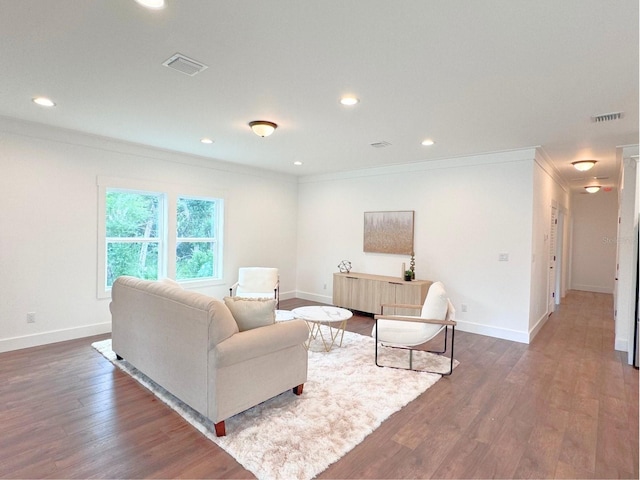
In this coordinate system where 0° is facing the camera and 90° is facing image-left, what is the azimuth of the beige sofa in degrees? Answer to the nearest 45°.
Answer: approximately 225°

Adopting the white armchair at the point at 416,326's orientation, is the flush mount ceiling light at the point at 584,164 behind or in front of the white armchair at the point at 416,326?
behind

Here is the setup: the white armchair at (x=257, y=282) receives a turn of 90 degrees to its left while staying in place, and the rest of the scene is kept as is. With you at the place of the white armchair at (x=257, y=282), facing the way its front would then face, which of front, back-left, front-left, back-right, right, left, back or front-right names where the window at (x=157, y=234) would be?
back

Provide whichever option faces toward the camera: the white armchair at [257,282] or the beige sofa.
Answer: the white armchair

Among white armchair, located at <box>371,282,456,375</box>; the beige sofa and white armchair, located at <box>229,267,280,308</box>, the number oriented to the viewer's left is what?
1

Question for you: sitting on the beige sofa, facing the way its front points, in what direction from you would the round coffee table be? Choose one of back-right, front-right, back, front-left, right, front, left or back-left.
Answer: front

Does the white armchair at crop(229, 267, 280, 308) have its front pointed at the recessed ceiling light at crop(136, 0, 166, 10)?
yes

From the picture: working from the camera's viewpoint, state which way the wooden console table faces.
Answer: facing the viewer and to the left of the viewer

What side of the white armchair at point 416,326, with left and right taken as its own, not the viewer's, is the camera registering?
left

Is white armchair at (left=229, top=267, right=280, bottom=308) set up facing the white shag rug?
yes

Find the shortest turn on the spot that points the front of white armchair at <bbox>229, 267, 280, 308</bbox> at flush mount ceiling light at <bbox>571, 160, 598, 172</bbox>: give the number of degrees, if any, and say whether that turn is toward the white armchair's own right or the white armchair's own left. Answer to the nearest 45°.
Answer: approximately 90° to the white armchair's own left

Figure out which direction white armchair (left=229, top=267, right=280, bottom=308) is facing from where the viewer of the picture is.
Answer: facing the viewer
